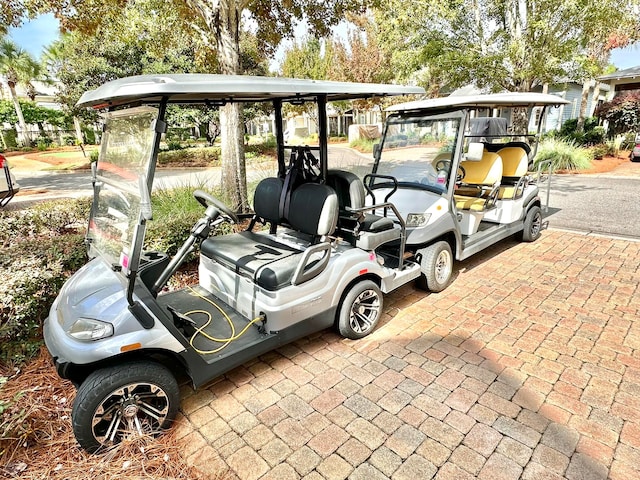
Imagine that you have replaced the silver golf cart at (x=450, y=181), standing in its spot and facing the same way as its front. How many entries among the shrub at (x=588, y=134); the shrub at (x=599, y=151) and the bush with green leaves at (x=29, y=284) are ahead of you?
1

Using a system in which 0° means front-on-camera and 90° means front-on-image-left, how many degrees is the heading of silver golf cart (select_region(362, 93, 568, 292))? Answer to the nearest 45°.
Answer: approximately 45°

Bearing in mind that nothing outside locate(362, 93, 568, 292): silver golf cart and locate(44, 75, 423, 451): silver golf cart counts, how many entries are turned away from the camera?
0

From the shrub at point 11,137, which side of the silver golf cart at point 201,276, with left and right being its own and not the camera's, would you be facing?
right

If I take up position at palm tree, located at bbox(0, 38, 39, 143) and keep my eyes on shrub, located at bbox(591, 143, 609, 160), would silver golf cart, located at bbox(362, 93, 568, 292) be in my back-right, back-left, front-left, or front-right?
front-right

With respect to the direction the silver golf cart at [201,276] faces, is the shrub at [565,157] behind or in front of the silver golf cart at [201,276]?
behind

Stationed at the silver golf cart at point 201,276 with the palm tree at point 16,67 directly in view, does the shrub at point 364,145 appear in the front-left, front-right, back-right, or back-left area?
front-right

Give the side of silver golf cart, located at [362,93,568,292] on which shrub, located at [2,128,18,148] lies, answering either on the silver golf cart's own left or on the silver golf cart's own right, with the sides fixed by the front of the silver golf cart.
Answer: on the silver golf cart's own right

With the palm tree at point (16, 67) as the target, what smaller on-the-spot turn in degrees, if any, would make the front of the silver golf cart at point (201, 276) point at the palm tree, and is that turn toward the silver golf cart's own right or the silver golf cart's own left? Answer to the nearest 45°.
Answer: approximately 90° to the silver golf cart's own right

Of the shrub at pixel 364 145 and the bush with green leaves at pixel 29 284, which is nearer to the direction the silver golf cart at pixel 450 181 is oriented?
the bush with green leaves

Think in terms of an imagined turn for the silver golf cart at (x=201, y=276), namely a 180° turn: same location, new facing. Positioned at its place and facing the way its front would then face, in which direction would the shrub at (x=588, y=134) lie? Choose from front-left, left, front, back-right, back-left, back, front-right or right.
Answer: front

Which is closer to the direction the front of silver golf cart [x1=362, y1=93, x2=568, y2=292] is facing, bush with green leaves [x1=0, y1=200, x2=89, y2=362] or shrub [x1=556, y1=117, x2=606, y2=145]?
the bush with green leaves

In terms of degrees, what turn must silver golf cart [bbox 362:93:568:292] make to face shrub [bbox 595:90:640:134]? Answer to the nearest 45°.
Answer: approximately 135° to its right

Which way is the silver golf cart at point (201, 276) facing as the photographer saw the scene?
facing the viewer and to the left of the viewer

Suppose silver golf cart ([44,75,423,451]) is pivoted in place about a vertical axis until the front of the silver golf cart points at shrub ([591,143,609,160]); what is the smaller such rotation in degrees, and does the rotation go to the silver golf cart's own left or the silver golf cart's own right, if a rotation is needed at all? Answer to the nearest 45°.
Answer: approximately 180°

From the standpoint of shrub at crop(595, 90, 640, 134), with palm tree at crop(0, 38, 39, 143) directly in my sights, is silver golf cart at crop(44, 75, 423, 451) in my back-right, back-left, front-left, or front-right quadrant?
front-left

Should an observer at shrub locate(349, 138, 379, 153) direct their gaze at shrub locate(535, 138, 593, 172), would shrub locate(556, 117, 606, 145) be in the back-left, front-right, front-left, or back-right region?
front-left

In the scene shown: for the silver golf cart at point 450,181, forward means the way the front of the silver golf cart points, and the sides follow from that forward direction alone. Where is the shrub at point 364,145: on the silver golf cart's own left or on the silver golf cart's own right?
on the silver golf cart's own right

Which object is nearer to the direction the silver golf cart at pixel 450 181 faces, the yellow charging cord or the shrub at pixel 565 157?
the yellow charging cord

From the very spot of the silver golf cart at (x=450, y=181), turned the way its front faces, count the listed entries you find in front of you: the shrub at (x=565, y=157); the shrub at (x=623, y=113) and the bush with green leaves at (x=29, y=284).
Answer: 1
